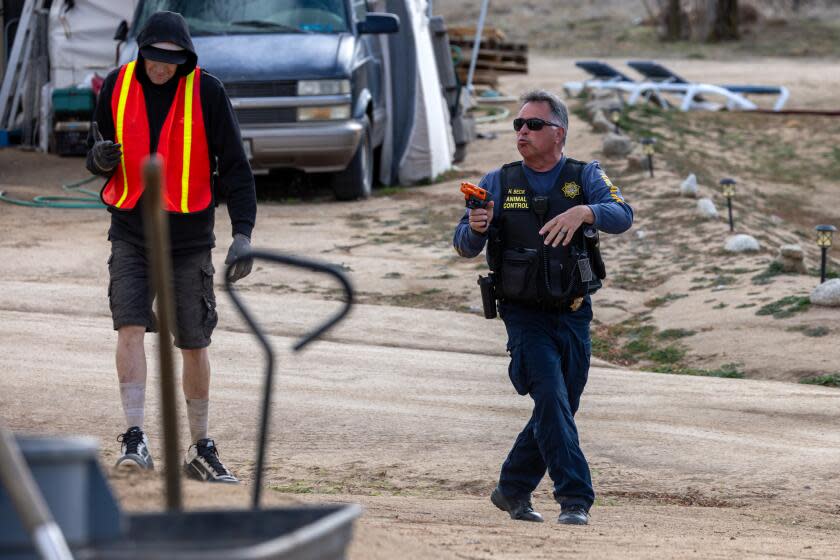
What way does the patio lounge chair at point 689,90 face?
to the viewer's right

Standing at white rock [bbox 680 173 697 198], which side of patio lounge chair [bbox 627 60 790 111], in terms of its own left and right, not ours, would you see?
right

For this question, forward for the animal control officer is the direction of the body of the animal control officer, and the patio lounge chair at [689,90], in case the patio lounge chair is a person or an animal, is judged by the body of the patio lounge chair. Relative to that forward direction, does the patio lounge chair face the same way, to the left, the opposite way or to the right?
to the left

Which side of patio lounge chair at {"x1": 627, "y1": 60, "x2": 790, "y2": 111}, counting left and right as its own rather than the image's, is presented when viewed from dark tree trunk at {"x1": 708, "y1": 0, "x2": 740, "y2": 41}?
left

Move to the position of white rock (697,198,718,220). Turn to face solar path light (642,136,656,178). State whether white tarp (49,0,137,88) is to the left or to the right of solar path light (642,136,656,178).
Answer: left

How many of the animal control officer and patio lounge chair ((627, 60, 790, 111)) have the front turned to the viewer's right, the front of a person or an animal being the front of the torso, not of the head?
1

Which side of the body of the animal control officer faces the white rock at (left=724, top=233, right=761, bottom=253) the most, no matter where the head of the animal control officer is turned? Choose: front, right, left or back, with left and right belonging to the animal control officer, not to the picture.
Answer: back

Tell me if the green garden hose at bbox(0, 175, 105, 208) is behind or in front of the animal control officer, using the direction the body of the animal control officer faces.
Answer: behind

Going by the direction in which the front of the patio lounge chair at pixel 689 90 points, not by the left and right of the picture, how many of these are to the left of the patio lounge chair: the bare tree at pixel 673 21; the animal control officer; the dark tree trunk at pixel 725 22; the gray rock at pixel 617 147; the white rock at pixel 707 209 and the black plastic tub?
2

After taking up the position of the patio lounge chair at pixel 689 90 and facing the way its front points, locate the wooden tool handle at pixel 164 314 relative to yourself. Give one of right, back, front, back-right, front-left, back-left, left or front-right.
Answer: right

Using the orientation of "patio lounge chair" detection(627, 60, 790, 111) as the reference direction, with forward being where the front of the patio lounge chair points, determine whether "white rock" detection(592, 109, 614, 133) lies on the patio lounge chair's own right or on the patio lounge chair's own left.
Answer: on the patio lounge chair's own right

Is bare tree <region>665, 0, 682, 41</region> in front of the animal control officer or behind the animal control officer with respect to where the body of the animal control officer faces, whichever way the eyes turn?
behind

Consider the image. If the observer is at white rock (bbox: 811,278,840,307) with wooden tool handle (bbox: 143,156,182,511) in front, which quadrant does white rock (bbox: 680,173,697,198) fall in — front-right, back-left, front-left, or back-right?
back-right

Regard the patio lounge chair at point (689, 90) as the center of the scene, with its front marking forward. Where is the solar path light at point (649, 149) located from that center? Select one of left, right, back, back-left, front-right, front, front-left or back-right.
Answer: right

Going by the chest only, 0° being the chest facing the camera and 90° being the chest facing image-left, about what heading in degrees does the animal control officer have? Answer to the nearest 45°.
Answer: approximately 0°

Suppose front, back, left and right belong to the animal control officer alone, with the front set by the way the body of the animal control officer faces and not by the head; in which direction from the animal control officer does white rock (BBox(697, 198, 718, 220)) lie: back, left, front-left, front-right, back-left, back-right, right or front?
back

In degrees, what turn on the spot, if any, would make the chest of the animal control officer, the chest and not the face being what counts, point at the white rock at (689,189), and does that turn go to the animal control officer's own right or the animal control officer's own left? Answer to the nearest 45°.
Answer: approximately 180°
